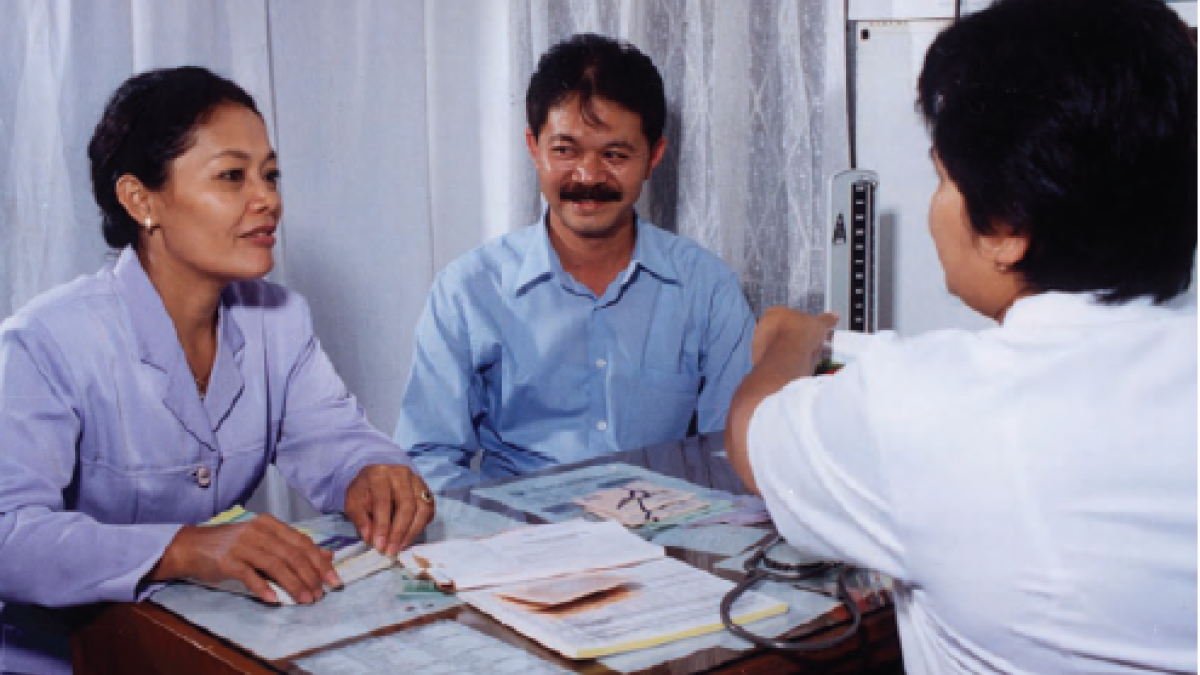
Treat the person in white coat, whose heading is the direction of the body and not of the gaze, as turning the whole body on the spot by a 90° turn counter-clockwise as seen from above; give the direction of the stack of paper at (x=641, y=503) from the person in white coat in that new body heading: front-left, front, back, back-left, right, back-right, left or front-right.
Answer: right

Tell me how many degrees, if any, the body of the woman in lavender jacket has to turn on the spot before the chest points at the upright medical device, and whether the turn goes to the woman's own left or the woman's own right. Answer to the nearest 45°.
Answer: approximately 45° to the woman's own left

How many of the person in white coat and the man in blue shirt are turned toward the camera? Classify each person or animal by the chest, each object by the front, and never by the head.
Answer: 1

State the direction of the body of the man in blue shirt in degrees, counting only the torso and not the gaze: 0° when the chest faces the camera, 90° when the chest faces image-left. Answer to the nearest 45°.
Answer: approximately 0°

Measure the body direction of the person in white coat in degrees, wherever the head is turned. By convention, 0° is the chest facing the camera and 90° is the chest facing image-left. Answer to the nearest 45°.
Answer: approximately 135°

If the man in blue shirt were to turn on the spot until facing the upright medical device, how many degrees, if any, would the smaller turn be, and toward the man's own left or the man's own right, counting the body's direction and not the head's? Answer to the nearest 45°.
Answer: approximately 45° to the man's own left

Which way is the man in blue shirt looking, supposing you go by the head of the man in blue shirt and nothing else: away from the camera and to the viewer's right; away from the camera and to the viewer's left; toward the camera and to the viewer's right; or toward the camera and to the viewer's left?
toward the camera and to the viewer's left

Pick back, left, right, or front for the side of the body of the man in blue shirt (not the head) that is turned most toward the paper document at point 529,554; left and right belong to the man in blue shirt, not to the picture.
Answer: front

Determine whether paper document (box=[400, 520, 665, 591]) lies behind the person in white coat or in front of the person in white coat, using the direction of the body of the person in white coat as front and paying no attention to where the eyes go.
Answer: in front

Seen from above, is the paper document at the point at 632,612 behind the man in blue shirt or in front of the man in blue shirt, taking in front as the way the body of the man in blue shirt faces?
in front

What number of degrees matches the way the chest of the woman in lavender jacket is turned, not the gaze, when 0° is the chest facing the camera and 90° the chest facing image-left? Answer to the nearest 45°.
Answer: approximately 315°

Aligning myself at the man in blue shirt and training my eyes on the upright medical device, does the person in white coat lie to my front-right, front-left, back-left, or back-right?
front-right

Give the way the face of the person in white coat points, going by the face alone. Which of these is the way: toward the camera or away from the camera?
away from the camera

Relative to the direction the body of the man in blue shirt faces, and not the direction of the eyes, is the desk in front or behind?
in front
